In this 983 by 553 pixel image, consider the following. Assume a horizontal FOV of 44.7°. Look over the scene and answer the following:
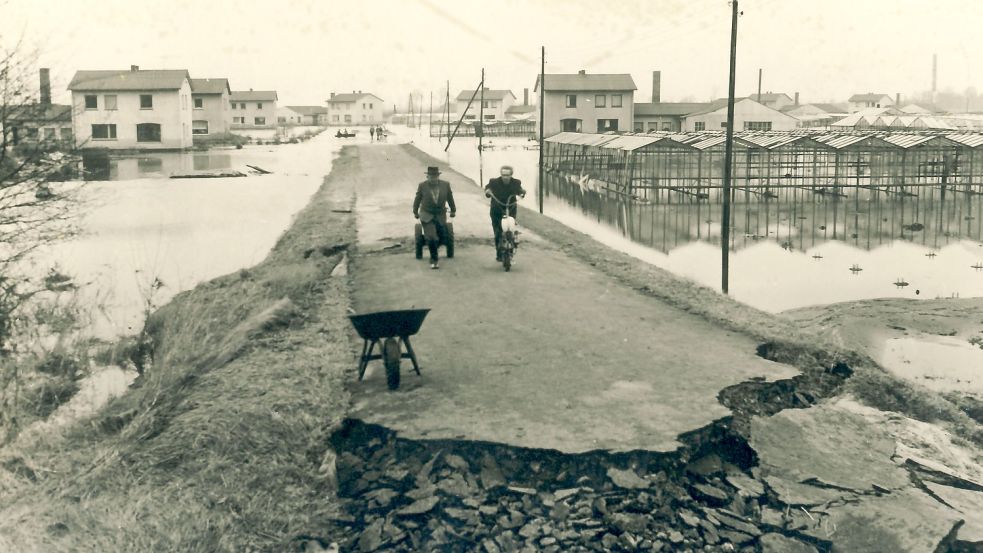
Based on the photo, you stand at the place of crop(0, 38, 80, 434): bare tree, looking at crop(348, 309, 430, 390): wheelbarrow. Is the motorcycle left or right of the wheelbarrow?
left

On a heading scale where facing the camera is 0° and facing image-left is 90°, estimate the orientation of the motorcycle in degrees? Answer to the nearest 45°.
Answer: approximately 0°

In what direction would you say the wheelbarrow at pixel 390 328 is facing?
toward the camera

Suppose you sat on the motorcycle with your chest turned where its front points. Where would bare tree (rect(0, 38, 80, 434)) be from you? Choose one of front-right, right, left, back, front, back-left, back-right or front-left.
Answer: right

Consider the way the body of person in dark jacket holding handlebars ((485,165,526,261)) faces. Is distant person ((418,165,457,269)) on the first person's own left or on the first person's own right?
on the first person's own right

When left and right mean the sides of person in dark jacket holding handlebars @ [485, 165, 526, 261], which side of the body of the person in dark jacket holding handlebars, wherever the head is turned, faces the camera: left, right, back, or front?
front

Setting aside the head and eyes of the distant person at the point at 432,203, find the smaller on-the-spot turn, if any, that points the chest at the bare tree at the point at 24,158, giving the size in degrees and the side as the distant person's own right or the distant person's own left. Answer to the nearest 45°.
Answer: approximately 90° to the distant person's own right

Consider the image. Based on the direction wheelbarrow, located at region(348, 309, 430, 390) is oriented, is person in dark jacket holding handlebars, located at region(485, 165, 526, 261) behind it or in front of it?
behind

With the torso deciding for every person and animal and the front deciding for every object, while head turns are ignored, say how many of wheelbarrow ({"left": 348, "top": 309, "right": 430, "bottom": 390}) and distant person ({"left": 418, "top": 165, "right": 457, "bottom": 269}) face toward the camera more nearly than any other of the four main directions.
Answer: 2

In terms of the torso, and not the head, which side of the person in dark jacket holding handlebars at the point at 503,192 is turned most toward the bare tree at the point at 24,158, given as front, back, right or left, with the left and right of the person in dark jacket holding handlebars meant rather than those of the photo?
right

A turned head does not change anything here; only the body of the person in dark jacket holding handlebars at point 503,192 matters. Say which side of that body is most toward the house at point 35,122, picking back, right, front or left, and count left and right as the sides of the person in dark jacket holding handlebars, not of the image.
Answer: back

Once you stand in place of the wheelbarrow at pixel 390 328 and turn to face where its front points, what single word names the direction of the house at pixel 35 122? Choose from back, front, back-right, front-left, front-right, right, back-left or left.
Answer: back-right

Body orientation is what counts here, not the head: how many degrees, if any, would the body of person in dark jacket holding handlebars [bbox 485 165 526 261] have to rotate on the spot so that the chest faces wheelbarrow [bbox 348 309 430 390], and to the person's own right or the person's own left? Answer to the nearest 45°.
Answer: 0° — they already face it

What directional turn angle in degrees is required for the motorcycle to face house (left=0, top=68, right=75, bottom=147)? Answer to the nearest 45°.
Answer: approximately 90° to its right

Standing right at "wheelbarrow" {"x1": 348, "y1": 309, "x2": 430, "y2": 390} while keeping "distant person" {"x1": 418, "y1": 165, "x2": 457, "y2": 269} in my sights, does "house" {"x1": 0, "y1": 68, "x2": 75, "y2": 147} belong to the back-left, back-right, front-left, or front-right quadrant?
front-left

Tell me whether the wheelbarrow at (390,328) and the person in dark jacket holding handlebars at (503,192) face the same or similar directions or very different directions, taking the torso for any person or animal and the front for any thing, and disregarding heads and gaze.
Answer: same or similar directions

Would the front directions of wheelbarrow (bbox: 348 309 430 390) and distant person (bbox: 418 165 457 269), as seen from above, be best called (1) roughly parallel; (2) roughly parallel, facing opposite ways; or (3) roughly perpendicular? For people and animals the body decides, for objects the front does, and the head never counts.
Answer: roughly parallel
